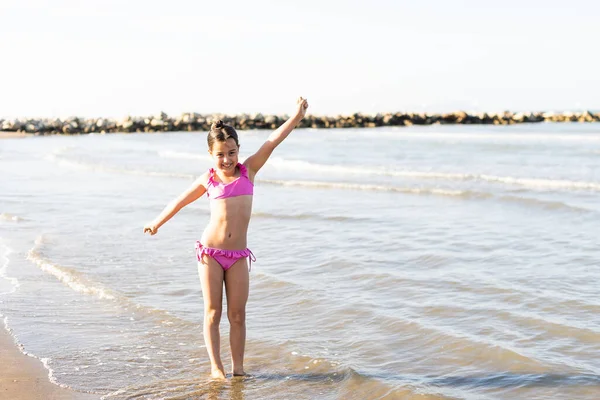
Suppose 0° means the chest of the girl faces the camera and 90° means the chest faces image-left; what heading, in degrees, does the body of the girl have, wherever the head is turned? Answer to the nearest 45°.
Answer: approximately 0°
